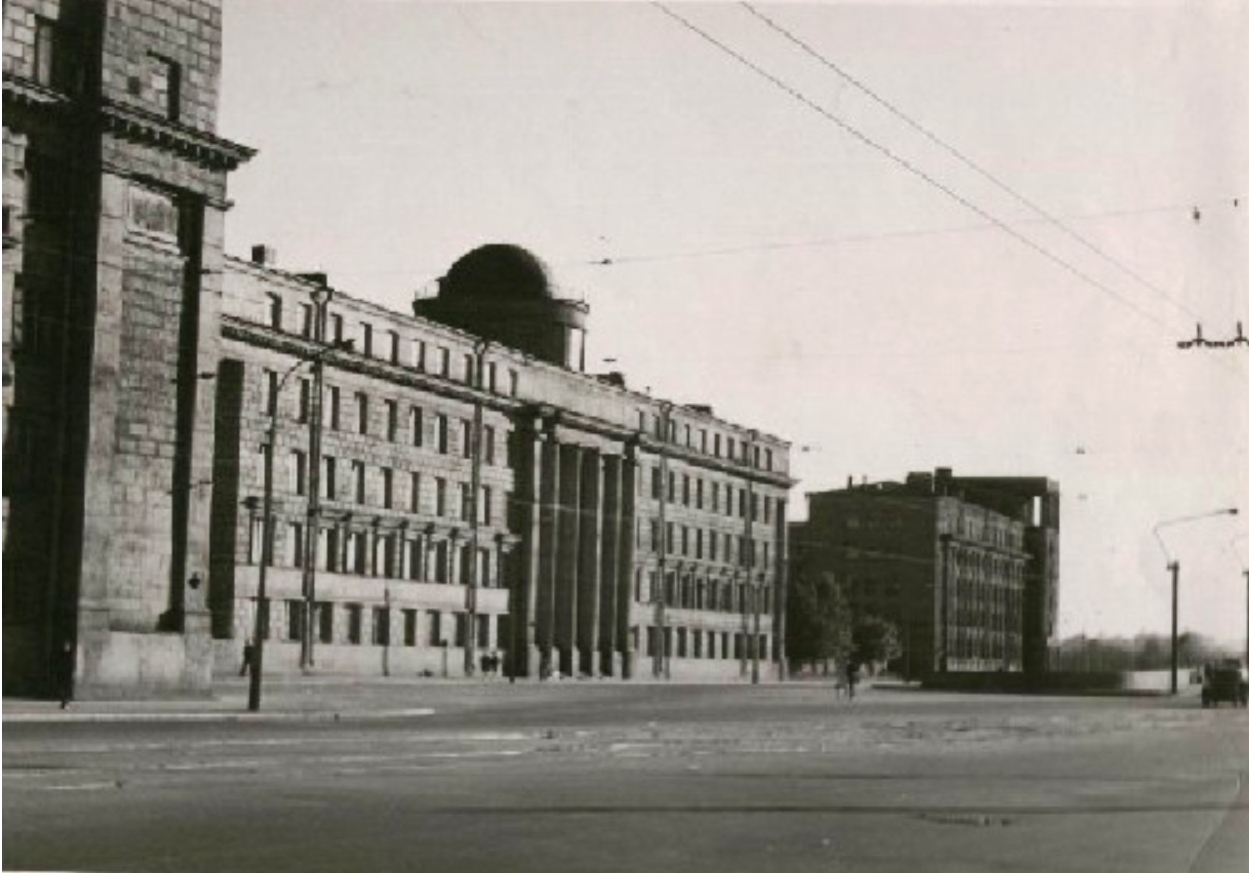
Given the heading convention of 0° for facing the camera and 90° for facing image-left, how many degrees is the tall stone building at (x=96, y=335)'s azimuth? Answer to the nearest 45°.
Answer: approximately 315°
